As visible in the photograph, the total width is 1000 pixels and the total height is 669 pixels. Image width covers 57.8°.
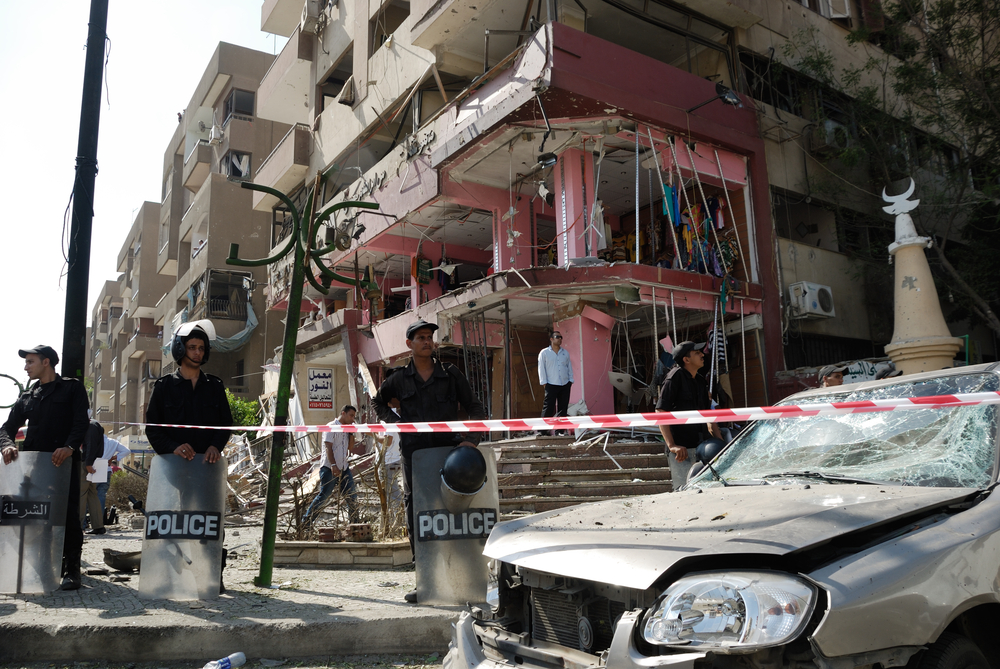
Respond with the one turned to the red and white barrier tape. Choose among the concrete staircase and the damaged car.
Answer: the concrete staircase

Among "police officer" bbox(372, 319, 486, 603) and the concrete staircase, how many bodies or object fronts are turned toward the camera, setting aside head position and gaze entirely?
2

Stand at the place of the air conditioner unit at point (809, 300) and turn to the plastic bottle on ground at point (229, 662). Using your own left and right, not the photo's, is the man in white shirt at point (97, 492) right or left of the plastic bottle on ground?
right

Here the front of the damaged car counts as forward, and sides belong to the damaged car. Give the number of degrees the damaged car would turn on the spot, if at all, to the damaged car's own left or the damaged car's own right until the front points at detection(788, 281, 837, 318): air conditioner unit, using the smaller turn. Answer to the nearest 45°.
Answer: approximately 135° to the damaged car's own right

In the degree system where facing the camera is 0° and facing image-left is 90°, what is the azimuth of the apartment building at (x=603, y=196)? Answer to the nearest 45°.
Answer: approximately 45°

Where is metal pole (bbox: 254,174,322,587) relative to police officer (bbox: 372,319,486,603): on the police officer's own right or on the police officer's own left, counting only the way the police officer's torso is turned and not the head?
on the police officer's own right
